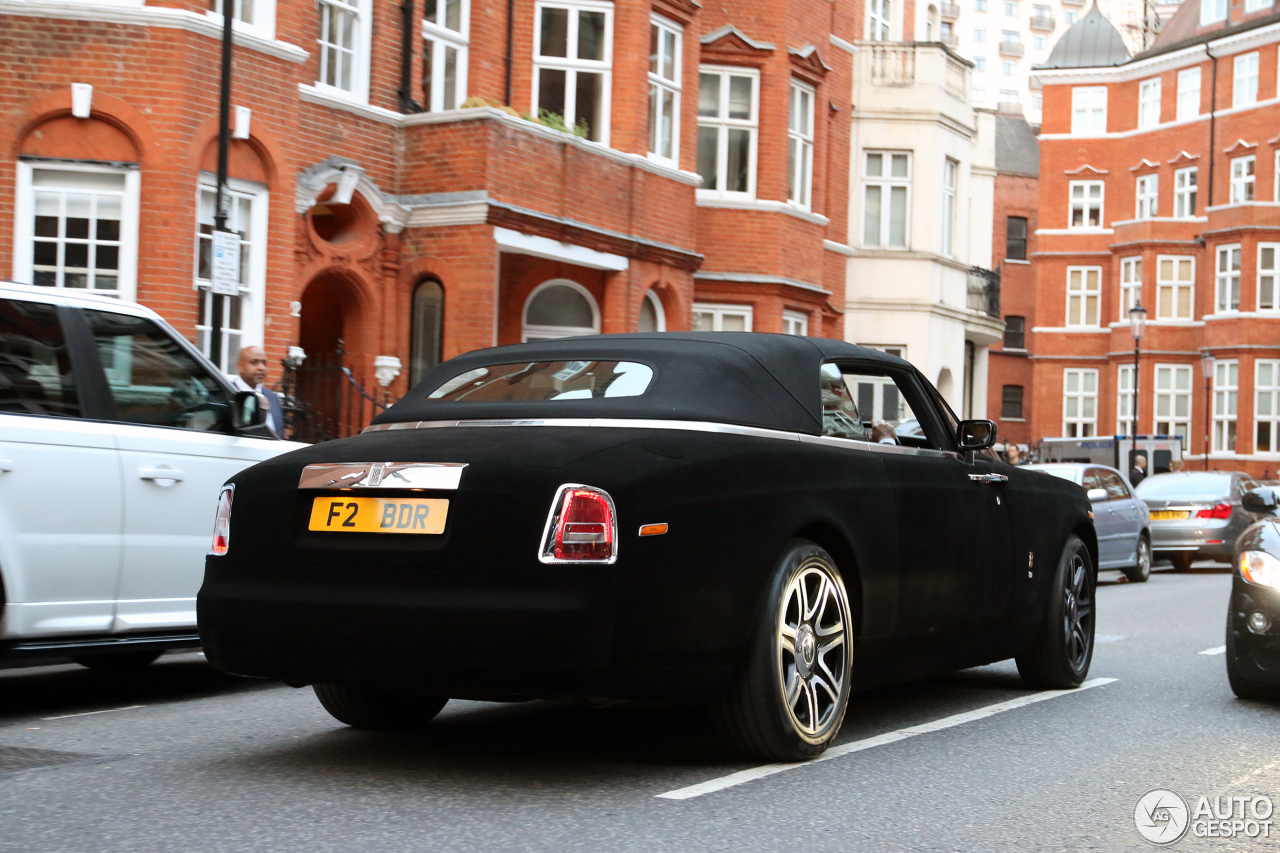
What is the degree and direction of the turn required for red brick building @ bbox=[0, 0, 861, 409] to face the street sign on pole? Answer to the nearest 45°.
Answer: approximately 45° to its right

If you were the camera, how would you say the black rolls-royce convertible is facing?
facing away from the viewer and to the right of the viewer

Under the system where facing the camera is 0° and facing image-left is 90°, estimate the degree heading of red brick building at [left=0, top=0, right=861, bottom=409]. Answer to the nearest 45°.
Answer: approximately 315°

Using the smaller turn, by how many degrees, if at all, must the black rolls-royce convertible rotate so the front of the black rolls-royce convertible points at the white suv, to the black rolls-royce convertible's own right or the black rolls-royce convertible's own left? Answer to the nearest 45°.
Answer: approximately 90° to the black rolls-royce convertible's own left

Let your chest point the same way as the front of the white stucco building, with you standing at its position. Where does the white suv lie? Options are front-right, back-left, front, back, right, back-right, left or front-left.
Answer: front-right

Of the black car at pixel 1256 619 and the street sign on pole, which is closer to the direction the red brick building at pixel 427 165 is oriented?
the black car

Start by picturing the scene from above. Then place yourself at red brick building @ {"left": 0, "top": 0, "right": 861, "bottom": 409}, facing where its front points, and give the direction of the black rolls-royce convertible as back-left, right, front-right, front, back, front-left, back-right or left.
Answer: front-right

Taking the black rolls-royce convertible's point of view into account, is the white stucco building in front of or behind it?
in front

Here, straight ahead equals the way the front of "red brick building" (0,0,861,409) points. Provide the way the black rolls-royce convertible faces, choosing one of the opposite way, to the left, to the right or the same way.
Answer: to the left

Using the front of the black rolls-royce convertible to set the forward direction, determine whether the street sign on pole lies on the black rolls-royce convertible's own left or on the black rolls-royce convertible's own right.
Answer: on the black rolls-royce convertible's own left

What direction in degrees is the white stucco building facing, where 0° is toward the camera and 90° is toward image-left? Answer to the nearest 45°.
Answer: approximately 315°

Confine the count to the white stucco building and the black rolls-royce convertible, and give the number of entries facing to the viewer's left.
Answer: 0

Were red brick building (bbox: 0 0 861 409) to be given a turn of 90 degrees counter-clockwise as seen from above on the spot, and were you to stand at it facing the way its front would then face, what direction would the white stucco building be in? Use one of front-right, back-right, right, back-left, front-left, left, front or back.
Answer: front
